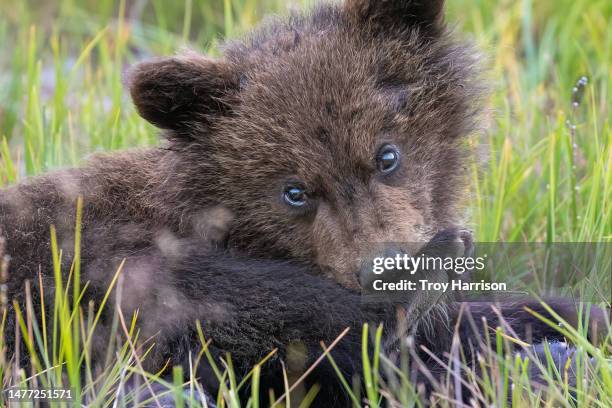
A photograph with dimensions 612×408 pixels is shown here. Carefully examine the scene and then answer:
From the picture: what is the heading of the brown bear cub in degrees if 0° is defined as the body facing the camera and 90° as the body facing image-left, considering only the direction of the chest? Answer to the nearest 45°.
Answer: approximately 315°
